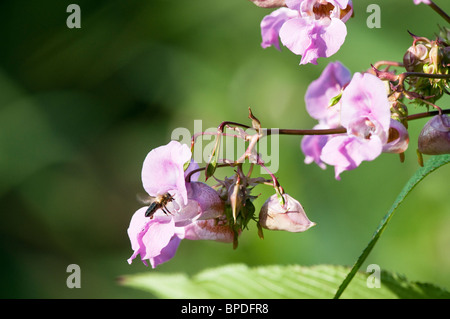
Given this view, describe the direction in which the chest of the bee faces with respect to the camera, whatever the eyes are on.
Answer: to the viewer's right
